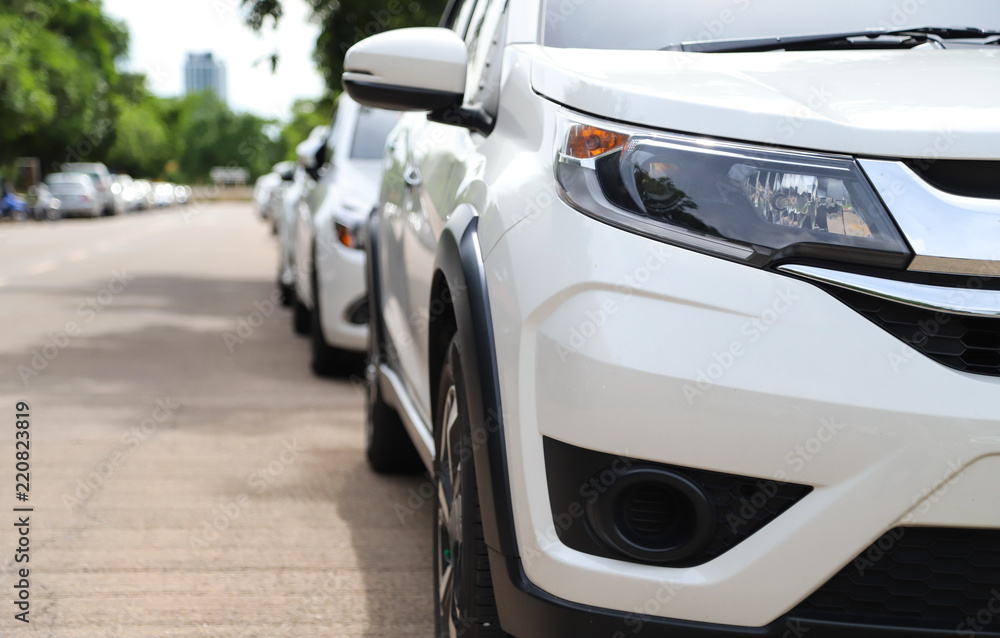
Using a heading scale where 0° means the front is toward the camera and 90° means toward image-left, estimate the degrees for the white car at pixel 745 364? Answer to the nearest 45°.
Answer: approximately 315°

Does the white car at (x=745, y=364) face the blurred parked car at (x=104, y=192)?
no

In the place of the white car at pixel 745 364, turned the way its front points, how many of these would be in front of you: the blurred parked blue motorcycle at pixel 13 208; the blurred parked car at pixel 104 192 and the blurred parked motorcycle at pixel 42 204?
0

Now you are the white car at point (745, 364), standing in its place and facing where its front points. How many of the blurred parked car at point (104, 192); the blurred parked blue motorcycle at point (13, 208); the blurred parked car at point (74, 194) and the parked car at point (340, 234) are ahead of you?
0

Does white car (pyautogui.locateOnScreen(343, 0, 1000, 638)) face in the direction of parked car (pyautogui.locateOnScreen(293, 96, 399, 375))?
no

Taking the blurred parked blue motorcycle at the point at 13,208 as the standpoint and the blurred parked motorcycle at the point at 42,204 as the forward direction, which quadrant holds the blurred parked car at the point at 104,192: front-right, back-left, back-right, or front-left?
front-left

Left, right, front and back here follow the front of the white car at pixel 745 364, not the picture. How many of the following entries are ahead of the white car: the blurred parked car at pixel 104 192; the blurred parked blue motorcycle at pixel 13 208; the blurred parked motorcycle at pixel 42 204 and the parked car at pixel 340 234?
0

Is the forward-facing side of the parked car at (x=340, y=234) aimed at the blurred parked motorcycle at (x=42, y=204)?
no

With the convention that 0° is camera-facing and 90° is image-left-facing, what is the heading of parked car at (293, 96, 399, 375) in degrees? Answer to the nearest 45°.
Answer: approximately 0°

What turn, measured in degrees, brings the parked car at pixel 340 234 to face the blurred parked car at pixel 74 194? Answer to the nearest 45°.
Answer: approximately 180°

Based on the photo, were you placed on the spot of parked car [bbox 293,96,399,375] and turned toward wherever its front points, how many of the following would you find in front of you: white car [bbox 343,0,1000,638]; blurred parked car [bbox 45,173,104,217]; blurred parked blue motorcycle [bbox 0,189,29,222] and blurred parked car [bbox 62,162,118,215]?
1

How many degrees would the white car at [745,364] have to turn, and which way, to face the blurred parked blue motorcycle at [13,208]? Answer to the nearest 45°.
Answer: approximately 180°

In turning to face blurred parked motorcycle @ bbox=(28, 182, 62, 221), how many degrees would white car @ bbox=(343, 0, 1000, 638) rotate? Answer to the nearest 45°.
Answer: approximately 180°

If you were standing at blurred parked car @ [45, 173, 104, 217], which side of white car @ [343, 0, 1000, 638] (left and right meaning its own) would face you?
back
